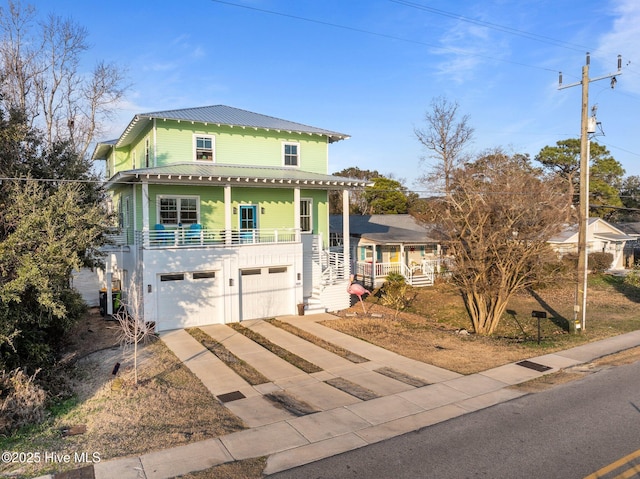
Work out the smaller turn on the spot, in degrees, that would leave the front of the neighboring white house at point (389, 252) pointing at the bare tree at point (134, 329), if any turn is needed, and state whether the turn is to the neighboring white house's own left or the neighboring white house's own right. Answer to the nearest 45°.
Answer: approximately 45° to the neighboring white house's own right

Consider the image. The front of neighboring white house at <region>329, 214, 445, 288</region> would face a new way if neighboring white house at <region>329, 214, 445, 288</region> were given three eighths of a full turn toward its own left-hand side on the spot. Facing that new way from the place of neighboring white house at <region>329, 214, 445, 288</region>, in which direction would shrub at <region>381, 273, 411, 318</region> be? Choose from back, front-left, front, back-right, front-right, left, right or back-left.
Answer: back

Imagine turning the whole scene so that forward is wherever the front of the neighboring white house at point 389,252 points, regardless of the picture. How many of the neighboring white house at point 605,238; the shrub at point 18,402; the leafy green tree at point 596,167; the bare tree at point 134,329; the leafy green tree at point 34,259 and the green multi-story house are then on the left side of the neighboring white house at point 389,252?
2

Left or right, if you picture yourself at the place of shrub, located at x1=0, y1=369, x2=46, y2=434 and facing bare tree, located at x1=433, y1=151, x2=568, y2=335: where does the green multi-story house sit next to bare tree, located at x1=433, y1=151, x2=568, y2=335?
left

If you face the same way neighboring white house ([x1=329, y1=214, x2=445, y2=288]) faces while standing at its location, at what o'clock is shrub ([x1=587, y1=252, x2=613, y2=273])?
The shrub is roughly at 10 o'clock from the neighboring white house.

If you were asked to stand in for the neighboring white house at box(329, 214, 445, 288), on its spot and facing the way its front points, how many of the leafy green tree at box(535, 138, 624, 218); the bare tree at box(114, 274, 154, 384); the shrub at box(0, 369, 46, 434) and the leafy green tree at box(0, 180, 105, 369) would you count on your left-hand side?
1

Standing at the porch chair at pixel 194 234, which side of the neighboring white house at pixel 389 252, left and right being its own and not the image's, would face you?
right

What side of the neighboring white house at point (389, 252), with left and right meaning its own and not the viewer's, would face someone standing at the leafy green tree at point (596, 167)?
left

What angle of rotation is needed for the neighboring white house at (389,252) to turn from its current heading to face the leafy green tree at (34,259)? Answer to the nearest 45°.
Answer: approximately 45° to its right

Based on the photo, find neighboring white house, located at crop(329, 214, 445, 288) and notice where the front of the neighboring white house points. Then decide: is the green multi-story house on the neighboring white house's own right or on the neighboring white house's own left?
on the neighboring white house's own right

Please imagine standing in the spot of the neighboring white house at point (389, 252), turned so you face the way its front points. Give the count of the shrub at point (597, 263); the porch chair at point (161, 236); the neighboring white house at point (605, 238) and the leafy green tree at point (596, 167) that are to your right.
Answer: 1

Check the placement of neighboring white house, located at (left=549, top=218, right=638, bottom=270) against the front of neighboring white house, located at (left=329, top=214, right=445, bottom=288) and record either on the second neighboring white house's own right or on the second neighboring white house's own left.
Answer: on the second neighboring white house's own left

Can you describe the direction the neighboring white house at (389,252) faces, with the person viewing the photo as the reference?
facing the viewer and to the right of the viewer

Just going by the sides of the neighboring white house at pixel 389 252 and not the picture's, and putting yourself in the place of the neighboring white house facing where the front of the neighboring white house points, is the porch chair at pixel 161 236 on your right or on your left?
on your right

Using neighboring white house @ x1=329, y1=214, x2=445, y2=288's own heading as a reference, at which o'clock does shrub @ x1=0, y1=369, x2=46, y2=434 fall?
The shrub is roughly at 2 o'clock from the neighboring white house.
